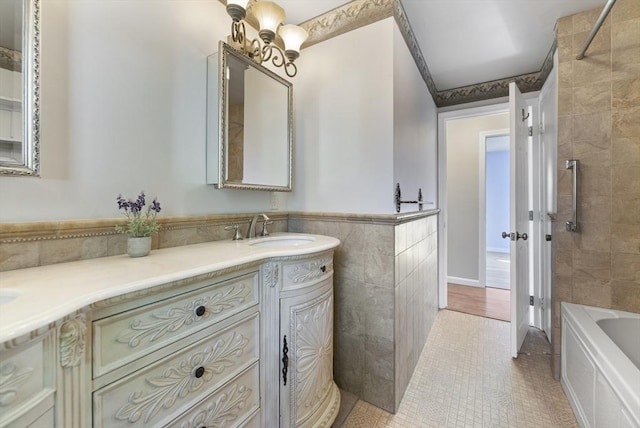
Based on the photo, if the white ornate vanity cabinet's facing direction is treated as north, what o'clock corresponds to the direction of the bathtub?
The bathtub is roughly at 11 o'clock from the white ornate vanity cabinet.

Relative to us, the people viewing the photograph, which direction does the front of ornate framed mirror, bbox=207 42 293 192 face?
facing the viewer and to the right of the viewer

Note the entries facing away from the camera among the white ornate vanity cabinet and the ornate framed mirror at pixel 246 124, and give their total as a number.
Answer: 0
